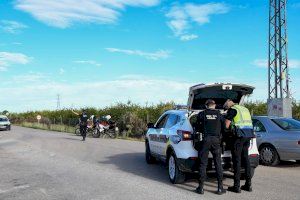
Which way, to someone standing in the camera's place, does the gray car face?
facing away from the viewer and to the left of the viewer

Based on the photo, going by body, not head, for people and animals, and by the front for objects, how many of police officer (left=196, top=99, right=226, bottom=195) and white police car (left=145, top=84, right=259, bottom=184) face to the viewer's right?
0

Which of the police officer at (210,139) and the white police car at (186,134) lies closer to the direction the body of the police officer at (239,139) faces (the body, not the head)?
the white police car

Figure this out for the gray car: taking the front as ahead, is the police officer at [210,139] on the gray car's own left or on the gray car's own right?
on the gray car's own left

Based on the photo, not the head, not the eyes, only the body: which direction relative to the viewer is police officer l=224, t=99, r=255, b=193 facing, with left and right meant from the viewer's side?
facing away from the viewer and to the left of the viewer

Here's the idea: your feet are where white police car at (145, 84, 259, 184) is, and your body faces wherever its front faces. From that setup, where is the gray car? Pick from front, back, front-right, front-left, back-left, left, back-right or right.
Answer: right

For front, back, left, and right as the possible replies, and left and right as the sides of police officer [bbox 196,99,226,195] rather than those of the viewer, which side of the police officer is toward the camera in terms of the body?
back

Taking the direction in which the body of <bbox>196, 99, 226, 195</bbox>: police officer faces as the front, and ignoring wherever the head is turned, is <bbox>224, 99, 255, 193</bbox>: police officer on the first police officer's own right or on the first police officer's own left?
on the first police officer's own right

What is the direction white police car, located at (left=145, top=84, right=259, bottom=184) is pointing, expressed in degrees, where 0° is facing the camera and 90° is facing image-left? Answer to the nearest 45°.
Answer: approximately 135°

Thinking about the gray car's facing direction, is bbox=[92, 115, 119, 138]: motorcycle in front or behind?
in front
